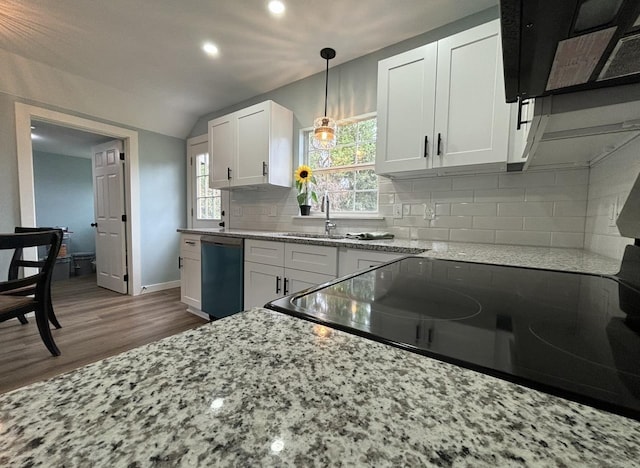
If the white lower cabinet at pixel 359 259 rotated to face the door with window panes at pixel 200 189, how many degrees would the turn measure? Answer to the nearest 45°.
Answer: approximately 90° to its right

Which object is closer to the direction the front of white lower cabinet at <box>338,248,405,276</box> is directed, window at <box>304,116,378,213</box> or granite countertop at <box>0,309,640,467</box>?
the granite countertop

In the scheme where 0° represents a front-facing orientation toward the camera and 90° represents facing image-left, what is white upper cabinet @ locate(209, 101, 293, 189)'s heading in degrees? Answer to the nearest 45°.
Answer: approximately 45°

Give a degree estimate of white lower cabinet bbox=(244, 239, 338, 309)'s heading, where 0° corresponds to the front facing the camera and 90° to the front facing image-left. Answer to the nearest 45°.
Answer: approximately 45°

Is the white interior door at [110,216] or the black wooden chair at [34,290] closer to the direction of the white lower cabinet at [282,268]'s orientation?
the black wooden chair

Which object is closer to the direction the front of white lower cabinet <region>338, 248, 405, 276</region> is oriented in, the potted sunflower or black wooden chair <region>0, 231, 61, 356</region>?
the black wooden chair

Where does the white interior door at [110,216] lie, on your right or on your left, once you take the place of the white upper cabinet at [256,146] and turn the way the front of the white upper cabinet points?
on your right

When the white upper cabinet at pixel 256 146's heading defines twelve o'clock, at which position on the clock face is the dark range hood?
The dark range hood is roughly at 10 o'clock from the white upper cabinet.

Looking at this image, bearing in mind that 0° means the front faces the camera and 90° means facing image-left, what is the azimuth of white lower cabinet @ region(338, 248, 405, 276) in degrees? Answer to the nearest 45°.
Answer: approximately 45°

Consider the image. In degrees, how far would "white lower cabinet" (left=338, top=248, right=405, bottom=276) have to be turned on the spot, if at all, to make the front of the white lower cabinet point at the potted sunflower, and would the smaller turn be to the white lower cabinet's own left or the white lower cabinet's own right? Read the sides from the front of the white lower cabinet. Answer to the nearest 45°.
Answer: approximately 90° to the white lower cabinet's own right
